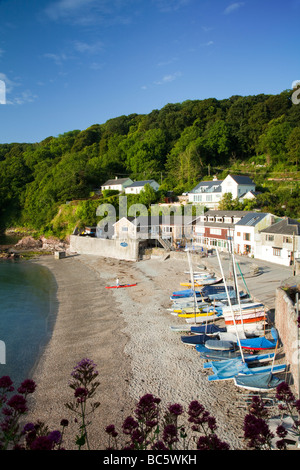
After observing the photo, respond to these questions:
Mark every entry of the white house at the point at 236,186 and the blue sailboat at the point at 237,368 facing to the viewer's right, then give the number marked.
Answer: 1

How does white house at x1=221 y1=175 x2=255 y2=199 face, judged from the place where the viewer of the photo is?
facing the viewer and to the left of the viewer

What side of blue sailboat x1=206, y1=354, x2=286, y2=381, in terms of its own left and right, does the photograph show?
right

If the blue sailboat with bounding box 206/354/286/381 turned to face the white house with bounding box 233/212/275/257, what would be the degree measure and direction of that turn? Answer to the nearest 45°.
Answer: approximately 90° to its left

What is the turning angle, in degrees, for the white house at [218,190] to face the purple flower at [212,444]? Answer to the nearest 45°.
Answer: approximately 45° to its left

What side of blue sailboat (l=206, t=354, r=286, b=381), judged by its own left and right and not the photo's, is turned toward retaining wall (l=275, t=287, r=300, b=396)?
front

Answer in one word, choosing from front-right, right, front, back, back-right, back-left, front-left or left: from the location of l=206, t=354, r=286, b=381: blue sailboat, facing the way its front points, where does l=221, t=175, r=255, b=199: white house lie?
left

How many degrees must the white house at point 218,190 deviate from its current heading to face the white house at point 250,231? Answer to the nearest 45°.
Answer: approximately 45° to its left

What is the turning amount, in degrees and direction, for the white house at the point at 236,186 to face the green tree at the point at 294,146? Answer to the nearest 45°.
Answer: approximately 180°
